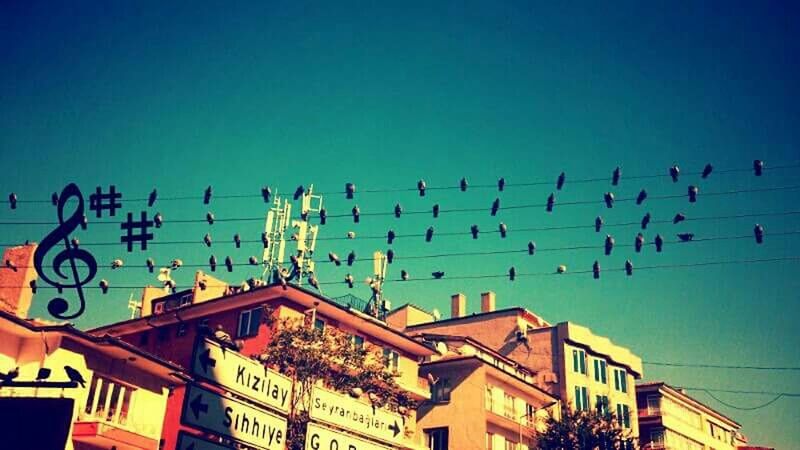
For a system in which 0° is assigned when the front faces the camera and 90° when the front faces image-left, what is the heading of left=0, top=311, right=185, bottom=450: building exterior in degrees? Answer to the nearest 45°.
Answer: approximately 315°

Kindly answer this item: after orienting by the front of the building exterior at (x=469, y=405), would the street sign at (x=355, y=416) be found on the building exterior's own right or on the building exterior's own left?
on the building exterior's own right

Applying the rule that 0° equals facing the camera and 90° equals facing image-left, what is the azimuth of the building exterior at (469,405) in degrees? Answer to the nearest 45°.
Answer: approximately 315°

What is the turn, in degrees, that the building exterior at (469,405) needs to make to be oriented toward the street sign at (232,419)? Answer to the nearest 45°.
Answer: approximately 45° to its right

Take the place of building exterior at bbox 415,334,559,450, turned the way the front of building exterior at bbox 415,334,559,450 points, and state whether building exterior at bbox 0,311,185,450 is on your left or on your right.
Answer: on your right
